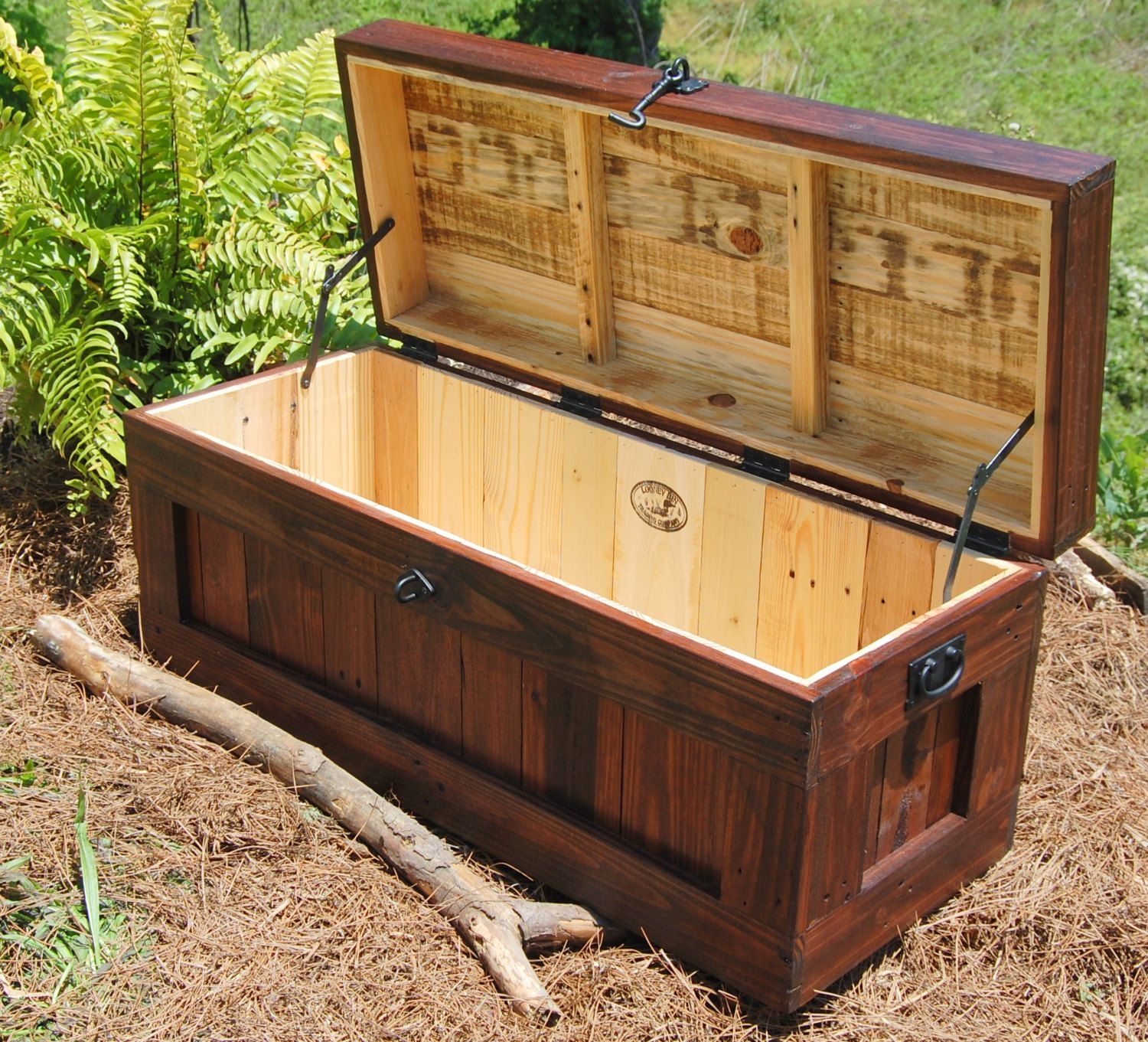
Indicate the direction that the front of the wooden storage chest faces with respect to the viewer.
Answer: facing the viewer and to the left of the viewer

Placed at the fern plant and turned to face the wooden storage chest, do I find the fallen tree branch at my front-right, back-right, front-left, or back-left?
front-right

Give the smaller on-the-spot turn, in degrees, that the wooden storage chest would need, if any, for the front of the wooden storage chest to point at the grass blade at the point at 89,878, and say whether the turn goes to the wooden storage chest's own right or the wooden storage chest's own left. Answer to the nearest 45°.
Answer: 0° — it already faces it

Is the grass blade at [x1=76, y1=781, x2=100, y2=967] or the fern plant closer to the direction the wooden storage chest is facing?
the grass blade

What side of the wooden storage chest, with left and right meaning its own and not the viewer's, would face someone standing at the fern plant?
right
